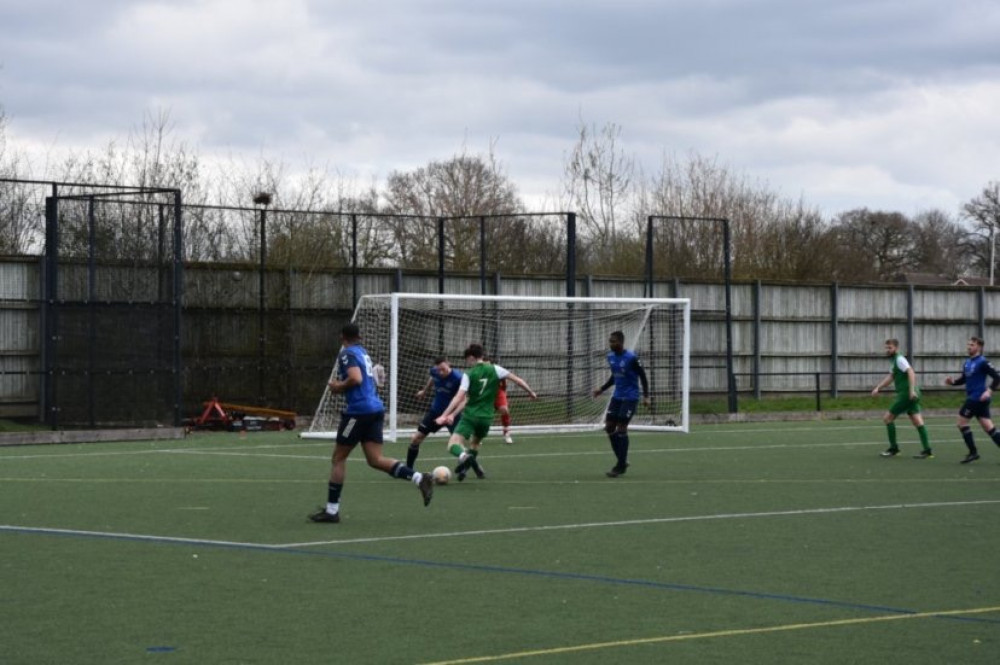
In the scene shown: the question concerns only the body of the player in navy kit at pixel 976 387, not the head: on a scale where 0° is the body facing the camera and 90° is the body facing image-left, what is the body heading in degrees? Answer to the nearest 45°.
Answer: approximately 45°

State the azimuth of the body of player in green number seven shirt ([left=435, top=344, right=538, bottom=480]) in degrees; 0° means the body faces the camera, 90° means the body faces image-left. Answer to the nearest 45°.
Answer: approximately 135°

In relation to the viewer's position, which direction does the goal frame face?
facing the viewer and to the right of the viewer

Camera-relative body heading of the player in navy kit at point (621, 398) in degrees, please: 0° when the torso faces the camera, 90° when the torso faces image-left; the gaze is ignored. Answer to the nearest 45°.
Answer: approximately 45°

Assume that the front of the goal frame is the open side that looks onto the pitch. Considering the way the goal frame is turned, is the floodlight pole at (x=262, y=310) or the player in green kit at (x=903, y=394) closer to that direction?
the player in green kit

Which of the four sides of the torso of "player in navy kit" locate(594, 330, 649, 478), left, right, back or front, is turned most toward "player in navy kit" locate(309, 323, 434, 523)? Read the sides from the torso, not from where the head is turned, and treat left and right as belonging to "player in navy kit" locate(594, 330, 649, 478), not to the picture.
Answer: front

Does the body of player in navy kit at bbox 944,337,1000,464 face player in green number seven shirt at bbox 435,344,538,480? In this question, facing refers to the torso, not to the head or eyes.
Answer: yes
